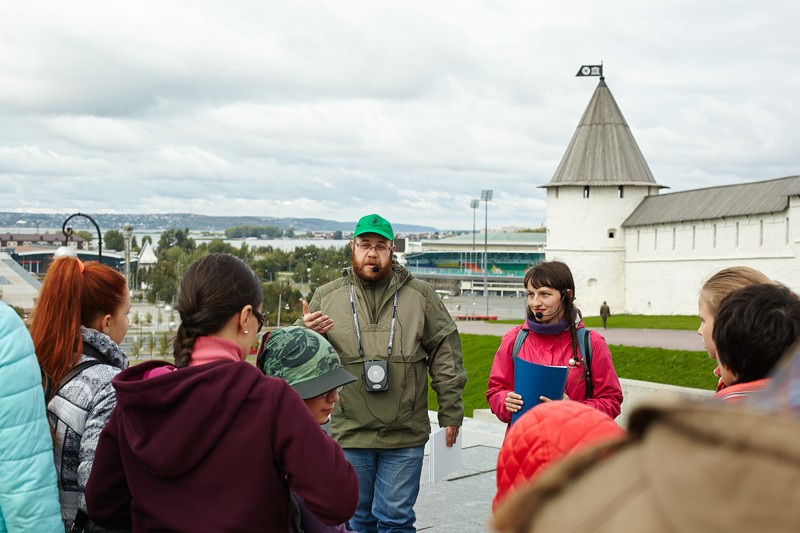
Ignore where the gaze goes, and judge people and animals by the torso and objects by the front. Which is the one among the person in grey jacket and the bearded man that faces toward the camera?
the bearded man

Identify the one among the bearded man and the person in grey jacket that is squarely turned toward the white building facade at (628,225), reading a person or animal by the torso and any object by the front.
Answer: the person in grey jacket

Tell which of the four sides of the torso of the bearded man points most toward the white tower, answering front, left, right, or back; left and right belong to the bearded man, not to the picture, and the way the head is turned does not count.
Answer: back

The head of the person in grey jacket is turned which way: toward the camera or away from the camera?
away from the camera

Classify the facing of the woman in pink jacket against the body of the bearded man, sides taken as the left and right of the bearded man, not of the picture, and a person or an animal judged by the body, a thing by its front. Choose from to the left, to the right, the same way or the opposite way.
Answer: the same way

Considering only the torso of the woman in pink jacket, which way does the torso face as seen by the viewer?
toward the camera

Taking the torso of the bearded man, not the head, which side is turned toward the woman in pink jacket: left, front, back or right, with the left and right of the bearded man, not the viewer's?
left

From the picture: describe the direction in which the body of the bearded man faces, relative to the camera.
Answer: toward the camera

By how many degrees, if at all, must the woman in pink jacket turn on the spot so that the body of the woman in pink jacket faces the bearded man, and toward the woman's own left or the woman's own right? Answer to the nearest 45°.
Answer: approximately 90° to the woman's own right

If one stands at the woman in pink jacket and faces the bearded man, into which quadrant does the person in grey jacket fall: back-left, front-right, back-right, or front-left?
front-left

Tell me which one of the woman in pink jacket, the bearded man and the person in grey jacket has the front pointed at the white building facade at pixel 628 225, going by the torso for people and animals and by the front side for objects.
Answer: the person in grey jacket

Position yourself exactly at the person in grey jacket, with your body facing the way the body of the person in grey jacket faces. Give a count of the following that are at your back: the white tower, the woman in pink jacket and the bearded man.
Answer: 0

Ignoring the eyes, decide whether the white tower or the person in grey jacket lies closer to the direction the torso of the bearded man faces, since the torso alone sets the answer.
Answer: the person in grey jacket

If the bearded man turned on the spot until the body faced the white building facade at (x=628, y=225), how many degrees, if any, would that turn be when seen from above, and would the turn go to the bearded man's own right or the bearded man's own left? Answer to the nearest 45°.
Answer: approximately 180°

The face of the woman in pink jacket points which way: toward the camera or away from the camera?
toward the camera

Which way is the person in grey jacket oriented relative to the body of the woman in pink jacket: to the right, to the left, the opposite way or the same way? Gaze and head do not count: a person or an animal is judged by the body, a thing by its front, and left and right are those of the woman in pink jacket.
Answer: the opposite way

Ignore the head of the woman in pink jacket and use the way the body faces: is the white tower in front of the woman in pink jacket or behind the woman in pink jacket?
behind

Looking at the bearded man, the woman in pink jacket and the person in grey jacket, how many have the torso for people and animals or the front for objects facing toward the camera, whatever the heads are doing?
2

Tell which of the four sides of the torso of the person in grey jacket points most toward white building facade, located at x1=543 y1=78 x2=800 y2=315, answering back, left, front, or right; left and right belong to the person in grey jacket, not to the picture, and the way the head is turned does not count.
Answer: front

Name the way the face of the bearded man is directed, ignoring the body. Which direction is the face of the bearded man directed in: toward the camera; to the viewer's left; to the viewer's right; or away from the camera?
toward the camera

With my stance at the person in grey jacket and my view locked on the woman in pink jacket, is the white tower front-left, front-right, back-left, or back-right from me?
front-left

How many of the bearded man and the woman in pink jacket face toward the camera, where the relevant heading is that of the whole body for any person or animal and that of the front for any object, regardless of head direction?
2

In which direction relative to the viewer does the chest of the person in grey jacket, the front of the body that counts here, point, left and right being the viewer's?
facing away from the viewer and to the right of the viewer
